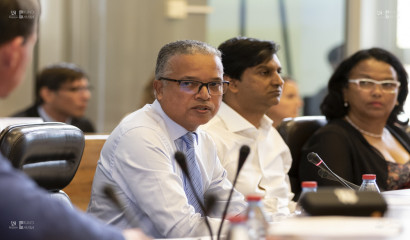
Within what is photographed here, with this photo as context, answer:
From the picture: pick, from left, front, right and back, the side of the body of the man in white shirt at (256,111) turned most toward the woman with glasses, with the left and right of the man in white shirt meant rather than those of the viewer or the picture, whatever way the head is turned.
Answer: left

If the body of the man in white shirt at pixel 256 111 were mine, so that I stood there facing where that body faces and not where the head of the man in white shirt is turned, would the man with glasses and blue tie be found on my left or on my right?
on my right

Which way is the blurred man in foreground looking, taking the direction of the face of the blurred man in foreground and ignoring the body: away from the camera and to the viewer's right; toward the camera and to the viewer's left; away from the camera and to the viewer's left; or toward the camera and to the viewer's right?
away from the camera and to the viewer's right

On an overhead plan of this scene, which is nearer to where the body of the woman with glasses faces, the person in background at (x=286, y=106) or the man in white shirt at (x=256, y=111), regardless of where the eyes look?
the man in white shirt

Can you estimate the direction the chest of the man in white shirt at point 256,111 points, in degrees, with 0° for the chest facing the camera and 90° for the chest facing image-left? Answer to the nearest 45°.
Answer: approximately 315°

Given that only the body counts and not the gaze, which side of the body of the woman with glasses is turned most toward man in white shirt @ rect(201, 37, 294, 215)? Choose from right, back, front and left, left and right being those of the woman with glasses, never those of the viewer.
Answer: right

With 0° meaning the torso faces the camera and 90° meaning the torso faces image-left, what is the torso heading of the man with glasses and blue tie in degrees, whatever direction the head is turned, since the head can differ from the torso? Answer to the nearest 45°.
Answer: approximately 315°

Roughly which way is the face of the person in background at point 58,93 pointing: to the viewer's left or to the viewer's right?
to the viewer's right
